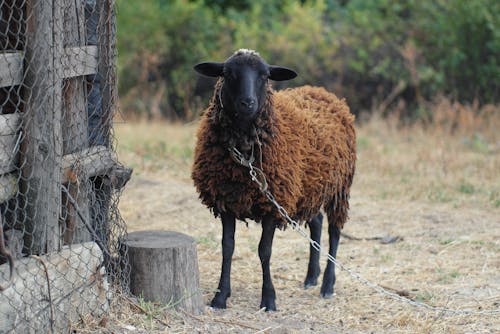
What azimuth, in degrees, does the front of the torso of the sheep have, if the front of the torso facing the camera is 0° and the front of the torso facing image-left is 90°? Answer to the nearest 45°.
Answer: approximately 45°
